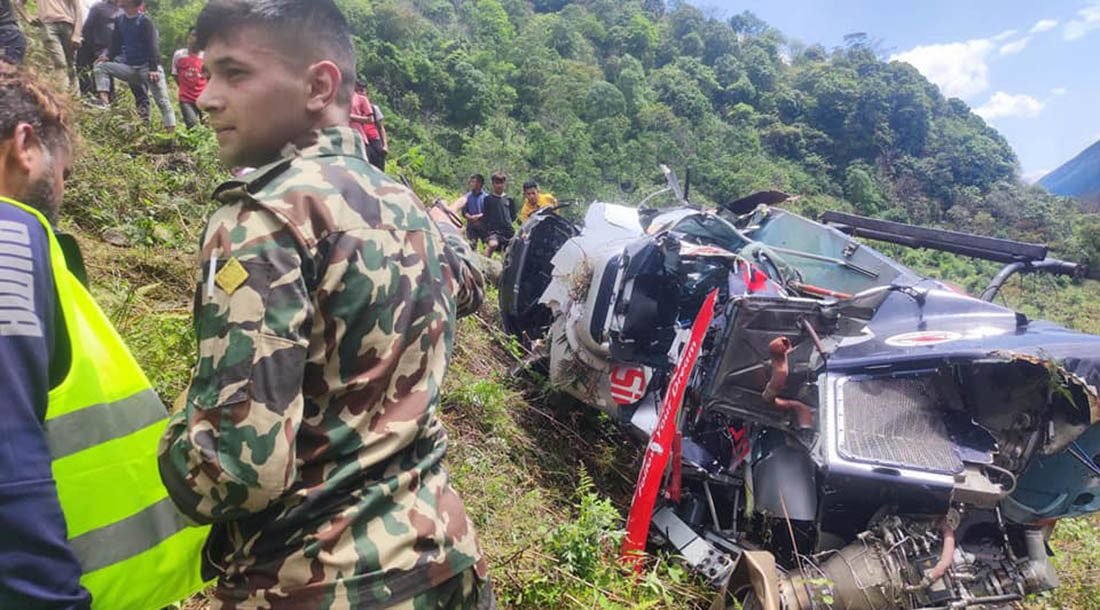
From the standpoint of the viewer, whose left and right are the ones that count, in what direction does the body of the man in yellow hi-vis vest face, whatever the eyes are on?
facing to the right of the viewer

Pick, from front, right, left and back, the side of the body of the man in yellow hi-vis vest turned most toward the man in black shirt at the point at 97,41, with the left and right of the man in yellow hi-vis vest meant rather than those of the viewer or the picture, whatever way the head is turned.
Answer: left

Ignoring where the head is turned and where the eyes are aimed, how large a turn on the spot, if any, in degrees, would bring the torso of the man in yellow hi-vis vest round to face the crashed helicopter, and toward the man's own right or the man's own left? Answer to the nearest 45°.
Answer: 0° — they already face it

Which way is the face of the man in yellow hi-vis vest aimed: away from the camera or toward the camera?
away from the camera
